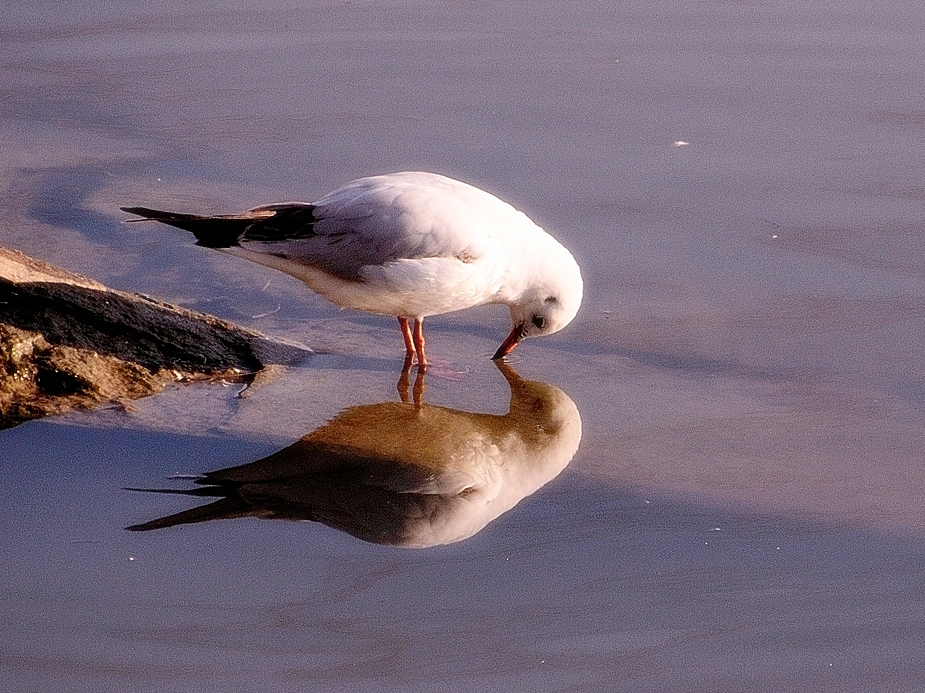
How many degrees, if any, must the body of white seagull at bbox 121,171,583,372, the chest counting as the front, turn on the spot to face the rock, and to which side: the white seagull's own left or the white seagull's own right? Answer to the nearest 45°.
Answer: approximately 180°

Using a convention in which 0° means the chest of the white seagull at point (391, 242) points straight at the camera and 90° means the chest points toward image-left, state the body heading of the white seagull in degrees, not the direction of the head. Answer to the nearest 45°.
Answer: approximately 270°
